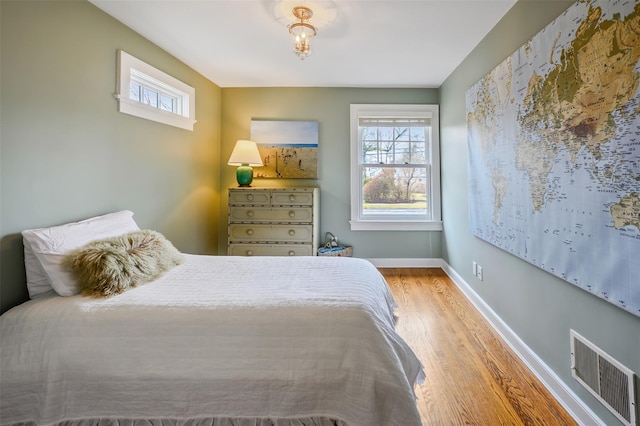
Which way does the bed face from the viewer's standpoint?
to the viewer's right

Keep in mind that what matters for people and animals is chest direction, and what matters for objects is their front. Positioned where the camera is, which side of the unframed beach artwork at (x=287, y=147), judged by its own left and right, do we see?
front

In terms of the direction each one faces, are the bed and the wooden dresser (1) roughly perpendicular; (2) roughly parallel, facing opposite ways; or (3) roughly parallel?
roughly perpendicular

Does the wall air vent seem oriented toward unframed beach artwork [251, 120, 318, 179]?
no

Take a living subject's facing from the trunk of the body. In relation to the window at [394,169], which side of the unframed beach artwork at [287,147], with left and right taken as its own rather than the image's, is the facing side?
left

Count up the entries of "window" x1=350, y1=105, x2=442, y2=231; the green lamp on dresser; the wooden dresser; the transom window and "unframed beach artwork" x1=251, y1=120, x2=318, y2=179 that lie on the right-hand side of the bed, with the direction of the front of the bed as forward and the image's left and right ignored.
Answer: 0

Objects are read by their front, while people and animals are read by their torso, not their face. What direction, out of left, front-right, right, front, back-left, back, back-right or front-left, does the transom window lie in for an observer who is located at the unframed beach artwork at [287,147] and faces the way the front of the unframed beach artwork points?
front-right

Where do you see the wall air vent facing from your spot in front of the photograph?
facing the viewer and to the left of the viewer

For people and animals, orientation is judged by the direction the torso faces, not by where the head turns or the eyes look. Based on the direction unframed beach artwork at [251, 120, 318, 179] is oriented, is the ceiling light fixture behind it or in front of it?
in front

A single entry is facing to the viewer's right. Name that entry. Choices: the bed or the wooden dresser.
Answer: the bed

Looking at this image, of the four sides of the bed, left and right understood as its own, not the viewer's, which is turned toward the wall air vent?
front

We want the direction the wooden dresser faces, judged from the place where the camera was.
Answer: facing the viewer

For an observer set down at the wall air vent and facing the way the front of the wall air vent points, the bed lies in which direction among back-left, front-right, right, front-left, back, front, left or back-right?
front

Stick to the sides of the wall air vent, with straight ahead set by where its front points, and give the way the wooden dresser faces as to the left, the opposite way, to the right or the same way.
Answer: to the left

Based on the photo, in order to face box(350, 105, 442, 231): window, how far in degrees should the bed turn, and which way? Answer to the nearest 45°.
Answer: approximately 45° to its left
